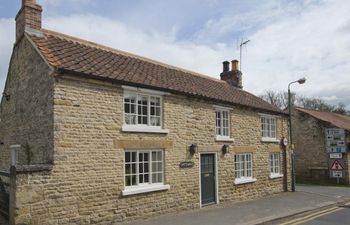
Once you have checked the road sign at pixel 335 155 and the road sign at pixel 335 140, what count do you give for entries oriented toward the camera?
2

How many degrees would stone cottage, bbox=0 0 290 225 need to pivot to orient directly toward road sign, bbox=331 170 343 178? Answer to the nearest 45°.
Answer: approximately 90° to its left

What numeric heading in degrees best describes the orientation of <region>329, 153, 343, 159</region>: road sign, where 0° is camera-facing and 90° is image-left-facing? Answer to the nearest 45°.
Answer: approximately 0°
